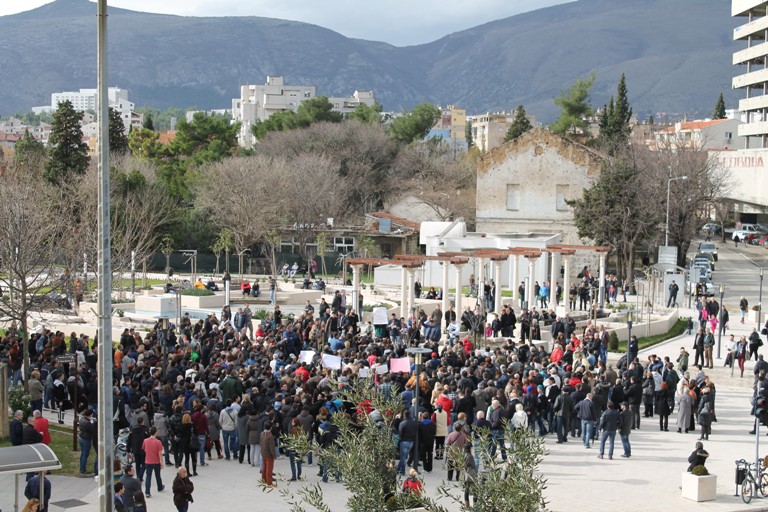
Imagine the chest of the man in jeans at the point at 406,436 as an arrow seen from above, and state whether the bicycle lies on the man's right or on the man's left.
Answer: on the man's right

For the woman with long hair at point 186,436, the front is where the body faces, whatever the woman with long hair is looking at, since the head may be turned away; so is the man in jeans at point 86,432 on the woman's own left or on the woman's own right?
on the woman's own left

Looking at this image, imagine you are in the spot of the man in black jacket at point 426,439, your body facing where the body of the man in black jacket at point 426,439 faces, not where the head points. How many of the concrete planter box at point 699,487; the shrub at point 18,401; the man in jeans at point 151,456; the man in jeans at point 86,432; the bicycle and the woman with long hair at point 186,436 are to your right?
2

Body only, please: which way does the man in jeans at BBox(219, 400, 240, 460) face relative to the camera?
away from the camera

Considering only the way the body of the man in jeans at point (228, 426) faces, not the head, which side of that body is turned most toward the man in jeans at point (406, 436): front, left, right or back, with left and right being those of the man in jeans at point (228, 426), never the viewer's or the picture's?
right

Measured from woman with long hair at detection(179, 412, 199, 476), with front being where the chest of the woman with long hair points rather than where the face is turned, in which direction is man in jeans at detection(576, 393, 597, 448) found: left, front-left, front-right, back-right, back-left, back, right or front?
right

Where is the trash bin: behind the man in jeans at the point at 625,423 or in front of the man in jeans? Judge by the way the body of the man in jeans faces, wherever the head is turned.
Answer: behind

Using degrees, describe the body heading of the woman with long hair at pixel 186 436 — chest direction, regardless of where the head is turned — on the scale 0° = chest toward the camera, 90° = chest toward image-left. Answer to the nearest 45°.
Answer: approximately 180°

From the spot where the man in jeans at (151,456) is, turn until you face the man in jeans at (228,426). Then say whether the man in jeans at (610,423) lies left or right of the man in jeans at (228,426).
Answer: right

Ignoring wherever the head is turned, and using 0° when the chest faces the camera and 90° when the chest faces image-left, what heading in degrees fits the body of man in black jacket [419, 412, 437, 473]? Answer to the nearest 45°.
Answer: approximately 180°

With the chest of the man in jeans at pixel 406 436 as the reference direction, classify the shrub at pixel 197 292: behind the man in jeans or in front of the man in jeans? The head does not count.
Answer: in front

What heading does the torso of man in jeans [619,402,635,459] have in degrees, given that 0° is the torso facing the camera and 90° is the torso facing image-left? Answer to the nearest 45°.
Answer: approximately 135°

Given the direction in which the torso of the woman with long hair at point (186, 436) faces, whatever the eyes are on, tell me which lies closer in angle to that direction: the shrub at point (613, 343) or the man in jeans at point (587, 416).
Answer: the shrub

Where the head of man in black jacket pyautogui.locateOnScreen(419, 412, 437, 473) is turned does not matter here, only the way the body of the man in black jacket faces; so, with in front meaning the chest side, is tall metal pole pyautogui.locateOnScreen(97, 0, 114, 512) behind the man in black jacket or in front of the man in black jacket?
behind

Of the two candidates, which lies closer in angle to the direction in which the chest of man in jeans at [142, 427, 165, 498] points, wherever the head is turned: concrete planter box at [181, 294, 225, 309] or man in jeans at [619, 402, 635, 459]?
the concrete planter box
